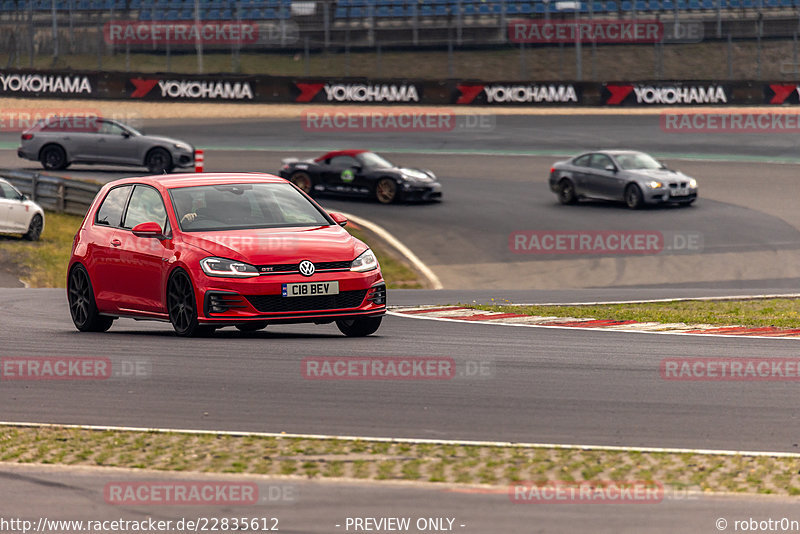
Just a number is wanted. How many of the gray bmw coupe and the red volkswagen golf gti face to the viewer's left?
0

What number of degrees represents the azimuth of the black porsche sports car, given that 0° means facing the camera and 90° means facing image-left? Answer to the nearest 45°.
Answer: approximately 315°

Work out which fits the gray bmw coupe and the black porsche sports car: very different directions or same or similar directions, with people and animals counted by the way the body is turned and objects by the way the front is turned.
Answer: same or similar directions

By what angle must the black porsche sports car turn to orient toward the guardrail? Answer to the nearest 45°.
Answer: approximately 135° to its right

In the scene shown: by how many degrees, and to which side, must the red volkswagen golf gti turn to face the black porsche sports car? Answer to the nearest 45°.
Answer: approximately 135° to its left

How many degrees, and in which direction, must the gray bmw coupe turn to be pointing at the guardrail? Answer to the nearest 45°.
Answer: approximately 135° to its right

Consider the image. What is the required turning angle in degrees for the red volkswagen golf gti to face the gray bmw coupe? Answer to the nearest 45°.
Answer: approximately 90° to its left

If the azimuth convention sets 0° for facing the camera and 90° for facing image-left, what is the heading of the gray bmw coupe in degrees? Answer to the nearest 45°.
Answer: approximately 315°

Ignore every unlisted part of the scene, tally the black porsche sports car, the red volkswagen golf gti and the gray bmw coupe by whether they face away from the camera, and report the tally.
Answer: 0

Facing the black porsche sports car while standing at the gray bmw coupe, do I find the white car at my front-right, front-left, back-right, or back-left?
front-left

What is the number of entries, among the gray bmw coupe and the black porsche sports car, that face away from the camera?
0
